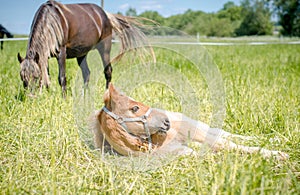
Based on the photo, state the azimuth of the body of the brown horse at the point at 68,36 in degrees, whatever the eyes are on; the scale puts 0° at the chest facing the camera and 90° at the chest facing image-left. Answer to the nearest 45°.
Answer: approximately 45°

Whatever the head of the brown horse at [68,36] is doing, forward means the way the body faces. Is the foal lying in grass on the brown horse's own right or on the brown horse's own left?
on the brown horse's own left

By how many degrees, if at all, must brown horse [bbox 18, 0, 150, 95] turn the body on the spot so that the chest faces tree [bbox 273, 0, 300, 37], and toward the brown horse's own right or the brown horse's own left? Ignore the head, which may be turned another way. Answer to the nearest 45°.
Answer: approximately 180°
